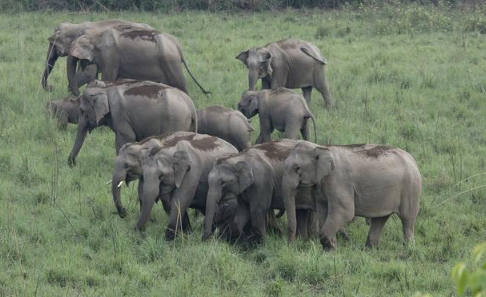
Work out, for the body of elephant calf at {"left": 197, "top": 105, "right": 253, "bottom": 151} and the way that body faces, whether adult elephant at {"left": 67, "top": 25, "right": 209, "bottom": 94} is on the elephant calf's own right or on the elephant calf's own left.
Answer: on the elephant calf's own right

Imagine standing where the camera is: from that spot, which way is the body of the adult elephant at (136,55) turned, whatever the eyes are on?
to the viewer's left

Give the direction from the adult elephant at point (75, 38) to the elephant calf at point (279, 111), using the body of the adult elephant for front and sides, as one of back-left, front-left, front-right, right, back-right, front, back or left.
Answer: back-left

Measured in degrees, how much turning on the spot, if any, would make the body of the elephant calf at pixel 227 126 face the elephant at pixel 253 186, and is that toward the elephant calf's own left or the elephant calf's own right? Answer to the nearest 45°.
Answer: approximately 90° to the elephant calf's own left

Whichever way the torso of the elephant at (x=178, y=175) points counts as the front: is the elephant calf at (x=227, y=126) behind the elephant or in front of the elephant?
behind

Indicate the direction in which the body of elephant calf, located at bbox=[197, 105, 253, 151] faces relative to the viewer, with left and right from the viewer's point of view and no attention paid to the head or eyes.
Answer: facing to the left of the viewer

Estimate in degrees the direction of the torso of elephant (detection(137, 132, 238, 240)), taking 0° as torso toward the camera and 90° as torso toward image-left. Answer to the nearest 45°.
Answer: approximately 45°

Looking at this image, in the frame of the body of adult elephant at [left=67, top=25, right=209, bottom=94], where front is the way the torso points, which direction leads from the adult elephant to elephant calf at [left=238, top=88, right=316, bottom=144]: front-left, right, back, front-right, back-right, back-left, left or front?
back-left

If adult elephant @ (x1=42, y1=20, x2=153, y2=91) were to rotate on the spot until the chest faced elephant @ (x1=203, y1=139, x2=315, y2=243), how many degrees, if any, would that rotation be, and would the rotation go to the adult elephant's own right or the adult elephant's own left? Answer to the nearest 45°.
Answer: approximately 90° to the adult elephant's own left

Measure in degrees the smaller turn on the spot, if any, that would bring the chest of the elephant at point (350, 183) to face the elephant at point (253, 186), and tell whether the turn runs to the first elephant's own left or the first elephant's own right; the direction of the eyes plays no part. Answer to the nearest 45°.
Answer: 0° — it already faces it

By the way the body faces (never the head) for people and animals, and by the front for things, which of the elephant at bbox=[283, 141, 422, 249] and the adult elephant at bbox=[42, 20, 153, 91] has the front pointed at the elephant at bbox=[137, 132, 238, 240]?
the elephant at bbox=[283, 141, 422, 249]

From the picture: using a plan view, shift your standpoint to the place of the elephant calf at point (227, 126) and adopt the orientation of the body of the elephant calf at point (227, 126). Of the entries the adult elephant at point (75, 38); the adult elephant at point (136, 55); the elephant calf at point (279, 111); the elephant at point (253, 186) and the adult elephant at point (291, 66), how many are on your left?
1

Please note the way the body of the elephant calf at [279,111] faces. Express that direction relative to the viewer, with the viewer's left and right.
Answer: facing to the left of the viewer

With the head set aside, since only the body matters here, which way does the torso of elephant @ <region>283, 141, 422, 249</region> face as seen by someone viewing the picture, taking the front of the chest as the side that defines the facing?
to the viewer's left

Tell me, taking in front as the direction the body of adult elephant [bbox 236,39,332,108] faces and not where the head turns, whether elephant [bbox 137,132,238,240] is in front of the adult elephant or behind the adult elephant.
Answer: in front

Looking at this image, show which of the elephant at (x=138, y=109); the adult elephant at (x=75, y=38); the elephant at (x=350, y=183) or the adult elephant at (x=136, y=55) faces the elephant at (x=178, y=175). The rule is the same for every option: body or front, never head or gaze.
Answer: the elephant at (x=350, y=183)

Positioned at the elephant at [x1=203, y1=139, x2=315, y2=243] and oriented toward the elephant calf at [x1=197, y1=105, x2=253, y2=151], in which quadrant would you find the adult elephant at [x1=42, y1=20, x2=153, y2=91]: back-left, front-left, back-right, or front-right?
front-left

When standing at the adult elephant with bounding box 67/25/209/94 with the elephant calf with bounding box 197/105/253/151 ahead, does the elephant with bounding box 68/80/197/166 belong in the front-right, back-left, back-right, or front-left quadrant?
front-right

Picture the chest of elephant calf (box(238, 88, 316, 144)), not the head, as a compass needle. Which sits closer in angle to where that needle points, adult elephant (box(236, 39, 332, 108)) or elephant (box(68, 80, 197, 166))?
the elephant
